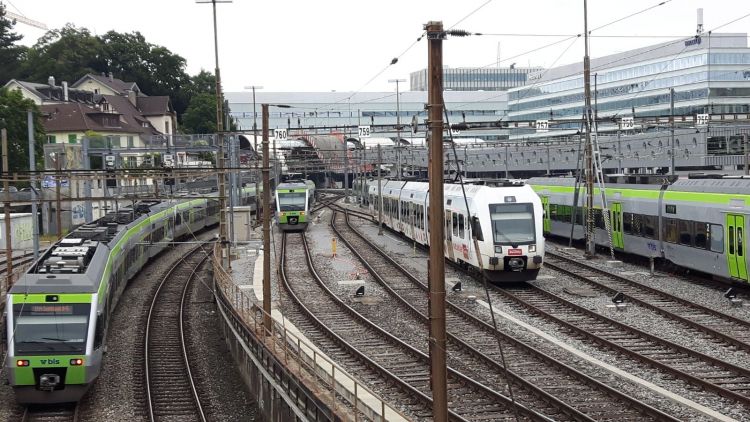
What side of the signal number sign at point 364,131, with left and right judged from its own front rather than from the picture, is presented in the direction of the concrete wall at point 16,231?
right

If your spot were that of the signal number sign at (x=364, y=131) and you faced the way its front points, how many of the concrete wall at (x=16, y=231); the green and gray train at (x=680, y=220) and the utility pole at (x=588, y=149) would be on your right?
1

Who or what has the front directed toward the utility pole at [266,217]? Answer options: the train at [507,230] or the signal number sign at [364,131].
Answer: the signal number sign

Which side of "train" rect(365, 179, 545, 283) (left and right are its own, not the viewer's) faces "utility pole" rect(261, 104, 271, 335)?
right

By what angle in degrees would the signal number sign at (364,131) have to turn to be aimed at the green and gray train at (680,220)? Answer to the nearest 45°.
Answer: approximately 45° to its left

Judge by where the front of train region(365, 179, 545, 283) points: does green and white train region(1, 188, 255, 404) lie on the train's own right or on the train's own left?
on the train's own right

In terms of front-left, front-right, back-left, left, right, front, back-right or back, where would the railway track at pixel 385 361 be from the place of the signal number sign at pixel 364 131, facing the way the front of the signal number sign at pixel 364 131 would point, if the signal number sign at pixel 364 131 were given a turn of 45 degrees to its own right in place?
front-left

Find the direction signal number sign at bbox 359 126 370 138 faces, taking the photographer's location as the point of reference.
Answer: facing the viewer

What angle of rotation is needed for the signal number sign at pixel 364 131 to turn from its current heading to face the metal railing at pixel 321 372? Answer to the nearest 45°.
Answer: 0° — it already faces it

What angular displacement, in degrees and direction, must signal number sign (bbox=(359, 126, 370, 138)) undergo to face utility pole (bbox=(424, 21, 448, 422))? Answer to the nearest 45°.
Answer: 0° — it already faces it

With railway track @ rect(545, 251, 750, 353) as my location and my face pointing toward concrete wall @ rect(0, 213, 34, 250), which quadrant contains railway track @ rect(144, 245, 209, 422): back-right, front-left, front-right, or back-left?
front-left

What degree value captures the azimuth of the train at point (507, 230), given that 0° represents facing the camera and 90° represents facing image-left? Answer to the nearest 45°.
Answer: approximately 315°

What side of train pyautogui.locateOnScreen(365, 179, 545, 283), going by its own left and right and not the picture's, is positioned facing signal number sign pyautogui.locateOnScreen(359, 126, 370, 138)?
back

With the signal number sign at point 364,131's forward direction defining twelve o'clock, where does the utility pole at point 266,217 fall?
The utility pole is roughly at 12 o'clock from the signal number sign.

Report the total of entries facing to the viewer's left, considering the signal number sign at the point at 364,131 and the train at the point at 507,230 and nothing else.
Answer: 0
